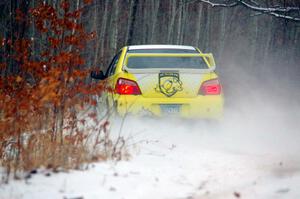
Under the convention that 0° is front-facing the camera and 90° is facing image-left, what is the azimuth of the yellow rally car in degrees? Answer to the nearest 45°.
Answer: approximately 180°
